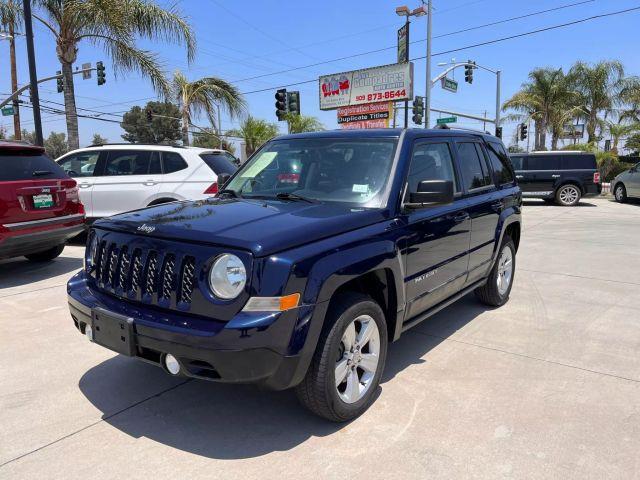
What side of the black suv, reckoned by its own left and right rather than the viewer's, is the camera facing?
left

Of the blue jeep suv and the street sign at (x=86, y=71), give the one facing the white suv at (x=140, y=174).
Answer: the street sign

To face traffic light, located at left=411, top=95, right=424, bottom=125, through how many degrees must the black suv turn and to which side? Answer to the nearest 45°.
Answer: approximately 45° to its right

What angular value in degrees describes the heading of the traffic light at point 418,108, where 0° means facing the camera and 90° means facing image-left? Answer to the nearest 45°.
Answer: approximately 45°

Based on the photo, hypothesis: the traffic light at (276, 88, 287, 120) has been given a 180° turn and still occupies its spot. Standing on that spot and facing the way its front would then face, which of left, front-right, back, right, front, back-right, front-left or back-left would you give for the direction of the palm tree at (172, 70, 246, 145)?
back-left

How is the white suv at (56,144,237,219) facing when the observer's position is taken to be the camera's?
facing away from the viewer and to the left of the viewer
